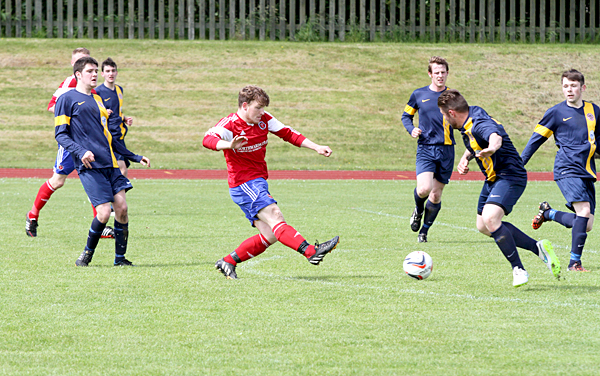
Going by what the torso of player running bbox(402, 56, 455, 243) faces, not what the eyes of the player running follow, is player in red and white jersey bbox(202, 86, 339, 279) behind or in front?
in front

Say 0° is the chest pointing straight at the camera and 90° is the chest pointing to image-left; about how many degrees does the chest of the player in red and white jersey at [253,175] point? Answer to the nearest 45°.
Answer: approximately 315°

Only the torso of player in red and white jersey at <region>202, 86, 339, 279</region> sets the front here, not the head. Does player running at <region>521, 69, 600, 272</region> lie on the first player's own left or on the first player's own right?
on the first player's own left

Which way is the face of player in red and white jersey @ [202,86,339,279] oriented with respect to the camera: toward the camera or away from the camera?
toward the camera

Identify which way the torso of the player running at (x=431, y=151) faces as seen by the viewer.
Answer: toward the camera

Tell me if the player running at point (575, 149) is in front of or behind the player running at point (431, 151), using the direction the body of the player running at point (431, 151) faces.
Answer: in front

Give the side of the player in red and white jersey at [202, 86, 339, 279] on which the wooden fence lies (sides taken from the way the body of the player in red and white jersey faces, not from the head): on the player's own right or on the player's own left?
on the player's own left

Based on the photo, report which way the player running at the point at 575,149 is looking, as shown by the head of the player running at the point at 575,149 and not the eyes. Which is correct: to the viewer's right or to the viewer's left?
to the viewer's left

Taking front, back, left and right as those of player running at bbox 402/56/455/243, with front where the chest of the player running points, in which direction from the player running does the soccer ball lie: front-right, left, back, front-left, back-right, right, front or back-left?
front
